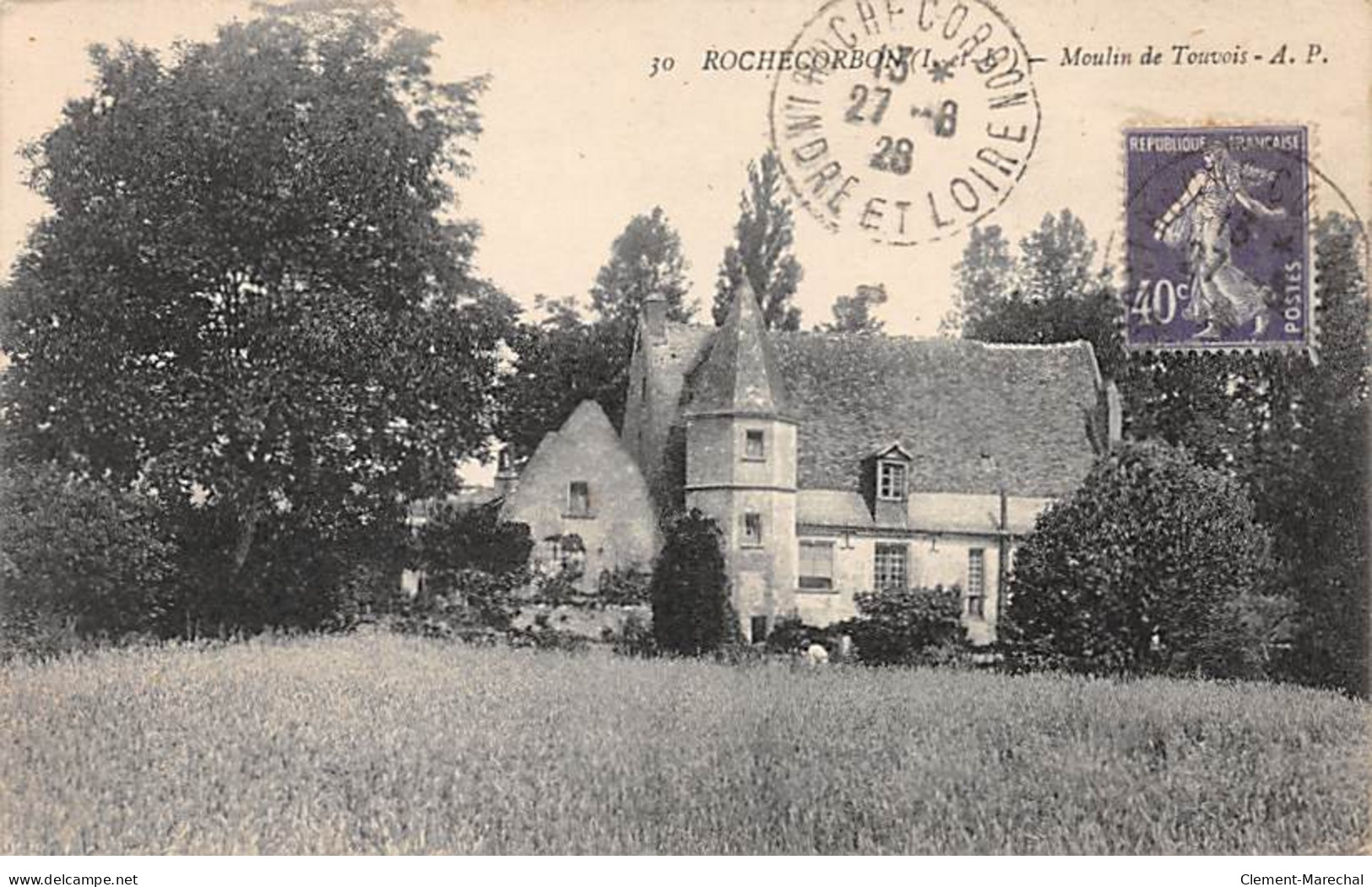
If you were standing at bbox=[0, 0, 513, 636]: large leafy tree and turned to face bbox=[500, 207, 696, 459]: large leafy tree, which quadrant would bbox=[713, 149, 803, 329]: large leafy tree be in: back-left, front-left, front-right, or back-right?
front-right

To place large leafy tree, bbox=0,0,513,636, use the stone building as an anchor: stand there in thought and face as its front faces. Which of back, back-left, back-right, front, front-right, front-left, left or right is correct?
front-right

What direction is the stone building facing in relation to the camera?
toward the camera

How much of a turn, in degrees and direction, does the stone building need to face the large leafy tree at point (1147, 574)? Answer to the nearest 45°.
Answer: approximately 45° to its left
